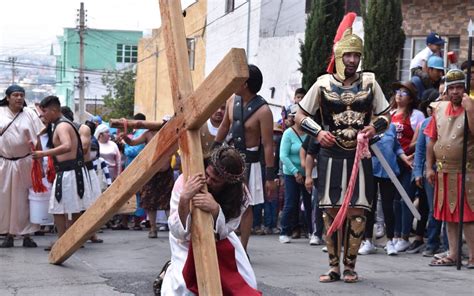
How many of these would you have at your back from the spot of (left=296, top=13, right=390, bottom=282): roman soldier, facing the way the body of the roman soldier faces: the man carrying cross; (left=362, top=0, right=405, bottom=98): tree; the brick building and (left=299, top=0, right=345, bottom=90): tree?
3

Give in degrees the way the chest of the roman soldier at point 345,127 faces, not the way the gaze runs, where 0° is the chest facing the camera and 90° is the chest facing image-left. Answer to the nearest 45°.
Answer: approximately 0°

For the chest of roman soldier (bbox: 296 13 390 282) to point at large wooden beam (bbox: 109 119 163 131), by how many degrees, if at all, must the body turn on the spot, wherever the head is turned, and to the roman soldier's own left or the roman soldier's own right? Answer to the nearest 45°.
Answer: approximately 135° to the roman soldier's own right

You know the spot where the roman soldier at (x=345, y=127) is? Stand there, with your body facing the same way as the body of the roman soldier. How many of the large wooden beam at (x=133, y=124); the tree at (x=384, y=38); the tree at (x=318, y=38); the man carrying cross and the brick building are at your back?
3

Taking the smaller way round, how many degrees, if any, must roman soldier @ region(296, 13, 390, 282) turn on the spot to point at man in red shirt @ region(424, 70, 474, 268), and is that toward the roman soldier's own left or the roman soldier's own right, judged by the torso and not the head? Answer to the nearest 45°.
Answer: approximately 135° to the roman soldier's own left

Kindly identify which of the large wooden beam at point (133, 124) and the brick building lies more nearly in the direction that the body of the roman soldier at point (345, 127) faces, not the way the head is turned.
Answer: the large wooden beam

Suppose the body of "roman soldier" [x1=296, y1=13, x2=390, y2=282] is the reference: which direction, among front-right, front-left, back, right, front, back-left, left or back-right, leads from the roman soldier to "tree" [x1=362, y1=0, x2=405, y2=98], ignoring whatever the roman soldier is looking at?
back

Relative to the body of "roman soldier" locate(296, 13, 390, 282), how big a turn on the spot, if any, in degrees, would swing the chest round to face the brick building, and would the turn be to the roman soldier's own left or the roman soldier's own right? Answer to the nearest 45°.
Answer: approximately 180°

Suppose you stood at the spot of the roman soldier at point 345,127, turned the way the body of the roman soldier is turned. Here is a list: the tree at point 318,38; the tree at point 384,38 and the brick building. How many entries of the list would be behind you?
3

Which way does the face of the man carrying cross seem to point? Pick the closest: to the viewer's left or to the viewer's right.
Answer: to the viewer's left

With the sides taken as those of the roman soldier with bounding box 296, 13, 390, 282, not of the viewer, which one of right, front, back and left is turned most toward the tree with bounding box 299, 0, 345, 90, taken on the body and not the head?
back
